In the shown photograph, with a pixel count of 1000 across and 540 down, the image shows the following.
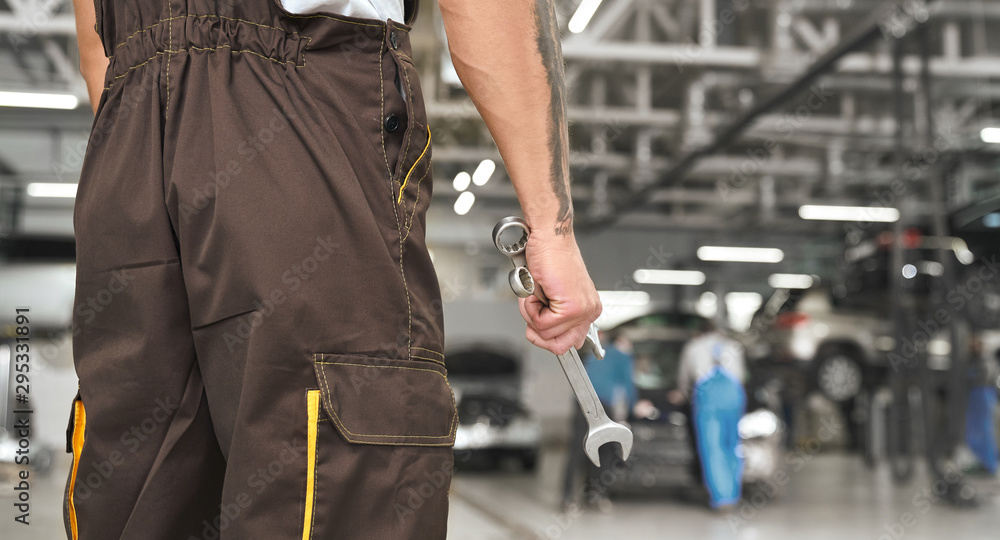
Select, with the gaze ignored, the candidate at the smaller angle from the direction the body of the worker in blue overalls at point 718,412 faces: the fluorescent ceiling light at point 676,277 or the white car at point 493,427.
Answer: the fluorescent ceiling light

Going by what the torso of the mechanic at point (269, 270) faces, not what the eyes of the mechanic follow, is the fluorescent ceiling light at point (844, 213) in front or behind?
in front

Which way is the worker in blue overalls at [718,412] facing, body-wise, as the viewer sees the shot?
away from the camera

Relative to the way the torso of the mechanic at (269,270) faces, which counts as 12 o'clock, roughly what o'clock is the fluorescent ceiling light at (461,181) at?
The fluorescent ceiling light is roughly at 11 o'clock from the mechanic.

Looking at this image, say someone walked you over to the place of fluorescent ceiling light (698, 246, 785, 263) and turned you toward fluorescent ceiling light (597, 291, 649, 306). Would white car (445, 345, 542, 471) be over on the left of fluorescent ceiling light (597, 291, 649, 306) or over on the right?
left

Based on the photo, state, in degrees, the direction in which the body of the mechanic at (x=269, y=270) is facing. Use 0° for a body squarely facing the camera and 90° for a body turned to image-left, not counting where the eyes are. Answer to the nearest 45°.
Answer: approximately 225°

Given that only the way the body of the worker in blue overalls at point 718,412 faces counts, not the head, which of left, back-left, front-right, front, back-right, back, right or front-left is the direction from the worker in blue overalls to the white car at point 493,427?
front-left

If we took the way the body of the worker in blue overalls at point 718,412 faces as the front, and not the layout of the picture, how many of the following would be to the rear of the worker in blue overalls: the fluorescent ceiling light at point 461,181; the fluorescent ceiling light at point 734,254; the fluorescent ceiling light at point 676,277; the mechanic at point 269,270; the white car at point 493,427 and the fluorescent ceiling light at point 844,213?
1

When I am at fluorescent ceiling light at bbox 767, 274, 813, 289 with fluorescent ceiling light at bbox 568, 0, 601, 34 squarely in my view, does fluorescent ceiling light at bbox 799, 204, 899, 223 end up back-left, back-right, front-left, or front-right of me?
front-left

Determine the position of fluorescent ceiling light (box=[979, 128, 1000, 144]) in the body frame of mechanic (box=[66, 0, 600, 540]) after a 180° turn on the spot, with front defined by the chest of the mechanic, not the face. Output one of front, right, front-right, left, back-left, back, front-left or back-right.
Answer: back

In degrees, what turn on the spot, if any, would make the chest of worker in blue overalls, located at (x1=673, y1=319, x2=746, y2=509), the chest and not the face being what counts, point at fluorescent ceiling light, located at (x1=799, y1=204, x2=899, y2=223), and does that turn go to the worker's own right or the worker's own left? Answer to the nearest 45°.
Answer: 0° — they already face it

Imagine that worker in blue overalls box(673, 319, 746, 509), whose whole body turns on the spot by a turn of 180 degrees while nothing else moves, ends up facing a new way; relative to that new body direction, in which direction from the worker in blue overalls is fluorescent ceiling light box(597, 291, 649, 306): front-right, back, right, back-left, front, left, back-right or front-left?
back

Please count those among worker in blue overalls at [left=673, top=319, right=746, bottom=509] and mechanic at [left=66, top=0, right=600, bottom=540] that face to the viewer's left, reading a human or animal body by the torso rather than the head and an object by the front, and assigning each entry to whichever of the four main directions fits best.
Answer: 0

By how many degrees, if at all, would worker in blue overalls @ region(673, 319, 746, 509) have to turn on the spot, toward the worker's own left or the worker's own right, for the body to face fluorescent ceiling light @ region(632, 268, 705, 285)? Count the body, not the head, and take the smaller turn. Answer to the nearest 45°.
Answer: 0° — they already face it

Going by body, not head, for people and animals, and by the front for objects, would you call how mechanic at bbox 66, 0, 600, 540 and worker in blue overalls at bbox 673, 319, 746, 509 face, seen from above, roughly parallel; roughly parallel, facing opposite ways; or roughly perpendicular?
roughly parallel

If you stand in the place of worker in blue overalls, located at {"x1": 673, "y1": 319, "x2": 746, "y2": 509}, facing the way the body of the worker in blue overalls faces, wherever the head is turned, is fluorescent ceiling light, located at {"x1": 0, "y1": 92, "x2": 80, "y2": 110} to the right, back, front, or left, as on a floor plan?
left
